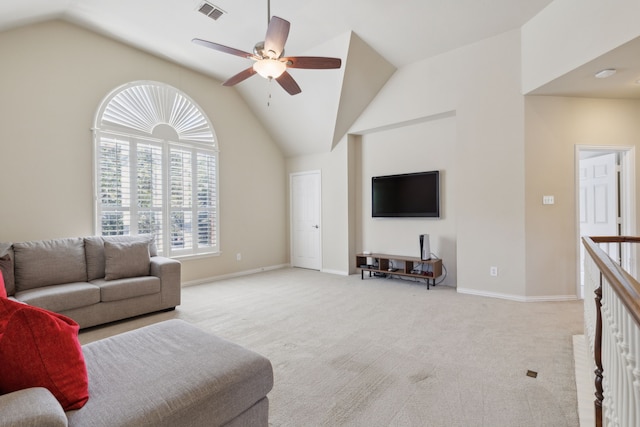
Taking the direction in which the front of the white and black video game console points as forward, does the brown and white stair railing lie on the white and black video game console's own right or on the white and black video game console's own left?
on the white and black video game console's own left

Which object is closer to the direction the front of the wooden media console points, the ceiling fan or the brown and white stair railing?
the ceiling fan

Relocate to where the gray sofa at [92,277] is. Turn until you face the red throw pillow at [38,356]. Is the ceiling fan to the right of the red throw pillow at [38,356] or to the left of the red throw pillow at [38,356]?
left

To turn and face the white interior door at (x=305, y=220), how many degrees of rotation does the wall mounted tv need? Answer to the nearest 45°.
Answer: approximately 45° to its right

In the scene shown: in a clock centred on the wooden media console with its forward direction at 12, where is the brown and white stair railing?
The brown and white stair railing is roughly at 10 o'clock from the wooden media console.
